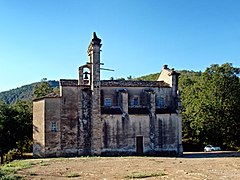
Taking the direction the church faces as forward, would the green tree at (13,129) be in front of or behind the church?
behind
